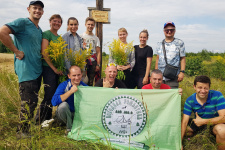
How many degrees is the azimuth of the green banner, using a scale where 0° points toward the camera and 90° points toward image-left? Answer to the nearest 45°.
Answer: approximately 0°

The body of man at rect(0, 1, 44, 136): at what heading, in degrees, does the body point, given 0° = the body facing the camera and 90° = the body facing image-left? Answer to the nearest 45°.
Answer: approximately 315°

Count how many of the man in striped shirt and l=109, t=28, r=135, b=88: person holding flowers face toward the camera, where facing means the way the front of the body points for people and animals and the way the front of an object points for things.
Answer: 2

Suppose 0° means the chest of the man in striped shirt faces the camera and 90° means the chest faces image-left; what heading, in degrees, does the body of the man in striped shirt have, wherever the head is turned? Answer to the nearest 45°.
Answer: approximately 0°

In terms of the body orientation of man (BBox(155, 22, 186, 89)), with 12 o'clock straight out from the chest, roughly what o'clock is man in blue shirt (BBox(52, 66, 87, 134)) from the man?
The man in blue shirt is roughly at 2 o'clock from the man.

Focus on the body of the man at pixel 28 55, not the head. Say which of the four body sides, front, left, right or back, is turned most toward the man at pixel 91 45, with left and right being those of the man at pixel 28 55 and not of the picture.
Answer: left

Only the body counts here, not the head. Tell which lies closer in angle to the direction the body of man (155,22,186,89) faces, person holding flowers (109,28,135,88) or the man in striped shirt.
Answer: the man in striped shirt
